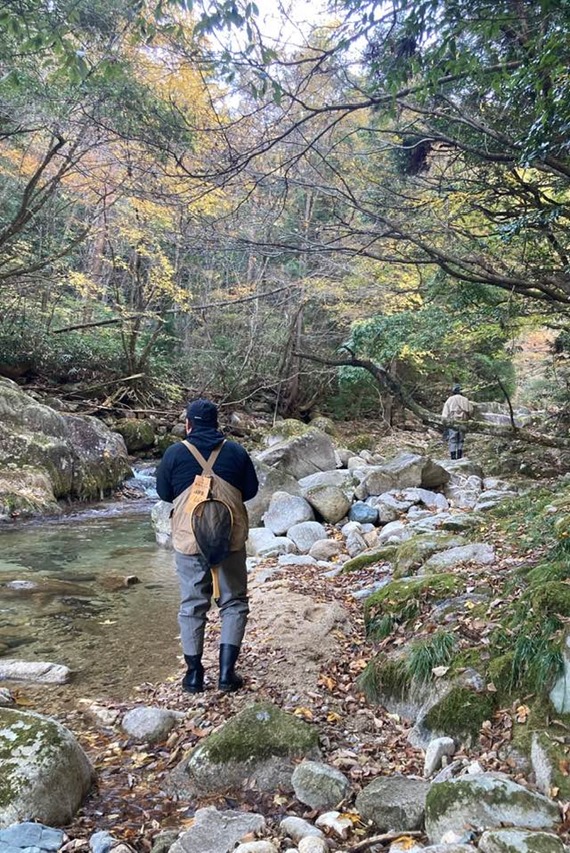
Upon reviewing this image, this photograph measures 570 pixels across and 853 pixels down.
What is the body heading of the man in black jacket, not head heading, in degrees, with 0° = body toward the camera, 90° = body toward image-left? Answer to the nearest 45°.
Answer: approximately 180°

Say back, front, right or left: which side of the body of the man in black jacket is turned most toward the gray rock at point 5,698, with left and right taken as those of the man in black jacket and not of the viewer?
left

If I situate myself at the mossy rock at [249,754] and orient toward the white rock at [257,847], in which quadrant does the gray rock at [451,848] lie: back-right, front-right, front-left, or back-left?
front-left

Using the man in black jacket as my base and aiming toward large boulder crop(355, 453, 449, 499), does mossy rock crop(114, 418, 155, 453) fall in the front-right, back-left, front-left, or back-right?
front-left

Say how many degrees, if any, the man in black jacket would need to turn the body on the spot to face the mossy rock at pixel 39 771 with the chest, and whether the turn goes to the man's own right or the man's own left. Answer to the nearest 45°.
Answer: approximately 135° to the man's own left

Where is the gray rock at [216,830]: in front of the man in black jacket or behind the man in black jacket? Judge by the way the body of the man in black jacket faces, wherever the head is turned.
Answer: behind

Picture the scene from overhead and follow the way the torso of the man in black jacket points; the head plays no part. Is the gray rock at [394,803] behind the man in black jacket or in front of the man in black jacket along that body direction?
behind

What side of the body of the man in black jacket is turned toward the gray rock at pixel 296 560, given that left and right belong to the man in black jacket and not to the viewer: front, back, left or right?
front

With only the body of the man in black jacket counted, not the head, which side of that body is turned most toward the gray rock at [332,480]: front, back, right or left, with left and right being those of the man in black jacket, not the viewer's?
front

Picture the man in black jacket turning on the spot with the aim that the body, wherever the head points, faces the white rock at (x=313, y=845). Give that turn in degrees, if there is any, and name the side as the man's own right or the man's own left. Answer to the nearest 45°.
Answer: approximately 180°

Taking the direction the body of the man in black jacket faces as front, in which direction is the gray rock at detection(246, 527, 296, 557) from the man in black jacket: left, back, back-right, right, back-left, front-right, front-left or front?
front

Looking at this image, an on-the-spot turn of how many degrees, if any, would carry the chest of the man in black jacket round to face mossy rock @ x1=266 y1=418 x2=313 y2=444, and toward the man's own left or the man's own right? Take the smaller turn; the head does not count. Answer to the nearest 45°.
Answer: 0° — they already face it

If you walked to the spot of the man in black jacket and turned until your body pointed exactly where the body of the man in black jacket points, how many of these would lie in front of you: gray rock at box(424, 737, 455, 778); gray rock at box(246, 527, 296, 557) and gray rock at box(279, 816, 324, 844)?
1

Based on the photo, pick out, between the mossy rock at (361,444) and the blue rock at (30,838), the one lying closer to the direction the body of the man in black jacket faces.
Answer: the mossy rock

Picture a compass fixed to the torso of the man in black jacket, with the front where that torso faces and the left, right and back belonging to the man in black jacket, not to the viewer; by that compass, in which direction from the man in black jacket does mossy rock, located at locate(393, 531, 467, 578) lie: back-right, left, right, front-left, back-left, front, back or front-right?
front-right

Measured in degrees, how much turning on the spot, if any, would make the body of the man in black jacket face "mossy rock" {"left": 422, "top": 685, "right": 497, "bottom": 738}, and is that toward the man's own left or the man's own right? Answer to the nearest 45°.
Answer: approximately 135° to the man's own right

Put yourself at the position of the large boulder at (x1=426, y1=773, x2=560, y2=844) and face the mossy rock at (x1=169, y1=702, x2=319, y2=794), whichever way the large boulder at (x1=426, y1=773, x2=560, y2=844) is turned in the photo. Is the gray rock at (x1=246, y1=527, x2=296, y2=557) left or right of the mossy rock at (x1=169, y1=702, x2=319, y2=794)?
right

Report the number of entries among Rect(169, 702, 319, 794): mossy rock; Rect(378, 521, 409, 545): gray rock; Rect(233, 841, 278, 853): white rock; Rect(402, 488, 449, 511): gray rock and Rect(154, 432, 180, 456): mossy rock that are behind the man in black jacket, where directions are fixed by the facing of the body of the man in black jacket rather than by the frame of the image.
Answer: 2

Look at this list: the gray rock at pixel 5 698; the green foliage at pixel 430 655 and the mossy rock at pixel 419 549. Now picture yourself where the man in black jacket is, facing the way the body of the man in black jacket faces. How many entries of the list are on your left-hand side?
1
